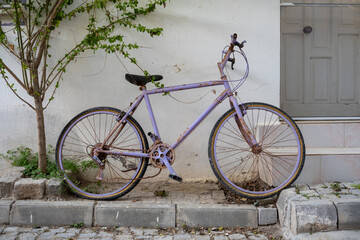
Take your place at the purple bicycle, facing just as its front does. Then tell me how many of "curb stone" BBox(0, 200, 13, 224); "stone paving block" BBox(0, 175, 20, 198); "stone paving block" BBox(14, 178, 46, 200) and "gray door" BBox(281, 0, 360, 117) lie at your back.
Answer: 3

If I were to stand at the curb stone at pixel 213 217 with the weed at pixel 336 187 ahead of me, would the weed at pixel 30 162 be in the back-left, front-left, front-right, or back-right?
back-left

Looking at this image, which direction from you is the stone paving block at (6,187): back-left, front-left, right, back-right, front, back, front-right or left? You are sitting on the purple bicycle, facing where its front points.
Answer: back

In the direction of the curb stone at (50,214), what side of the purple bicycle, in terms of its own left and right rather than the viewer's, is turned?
back

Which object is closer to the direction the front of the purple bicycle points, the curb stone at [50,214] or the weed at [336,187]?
the weed

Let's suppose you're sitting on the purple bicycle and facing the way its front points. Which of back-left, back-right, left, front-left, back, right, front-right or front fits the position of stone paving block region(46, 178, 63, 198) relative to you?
back

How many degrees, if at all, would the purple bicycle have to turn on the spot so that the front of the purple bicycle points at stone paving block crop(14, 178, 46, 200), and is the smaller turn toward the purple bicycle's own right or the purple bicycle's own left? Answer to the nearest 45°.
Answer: approximately 180°

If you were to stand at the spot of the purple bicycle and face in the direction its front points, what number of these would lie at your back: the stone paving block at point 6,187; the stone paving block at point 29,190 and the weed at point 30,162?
3

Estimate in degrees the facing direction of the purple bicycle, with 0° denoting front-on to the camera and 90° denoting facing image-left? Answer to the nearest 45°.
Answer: approximately 270°

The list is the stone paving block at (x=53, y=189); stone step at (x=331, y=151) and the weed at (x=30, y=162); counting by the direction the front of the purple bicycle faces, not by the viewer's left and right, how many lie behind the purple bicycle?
2

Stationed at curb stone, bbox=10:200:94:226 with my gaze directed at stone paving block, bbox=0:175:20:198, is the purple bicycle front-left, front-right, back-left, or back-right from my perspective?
back-right
